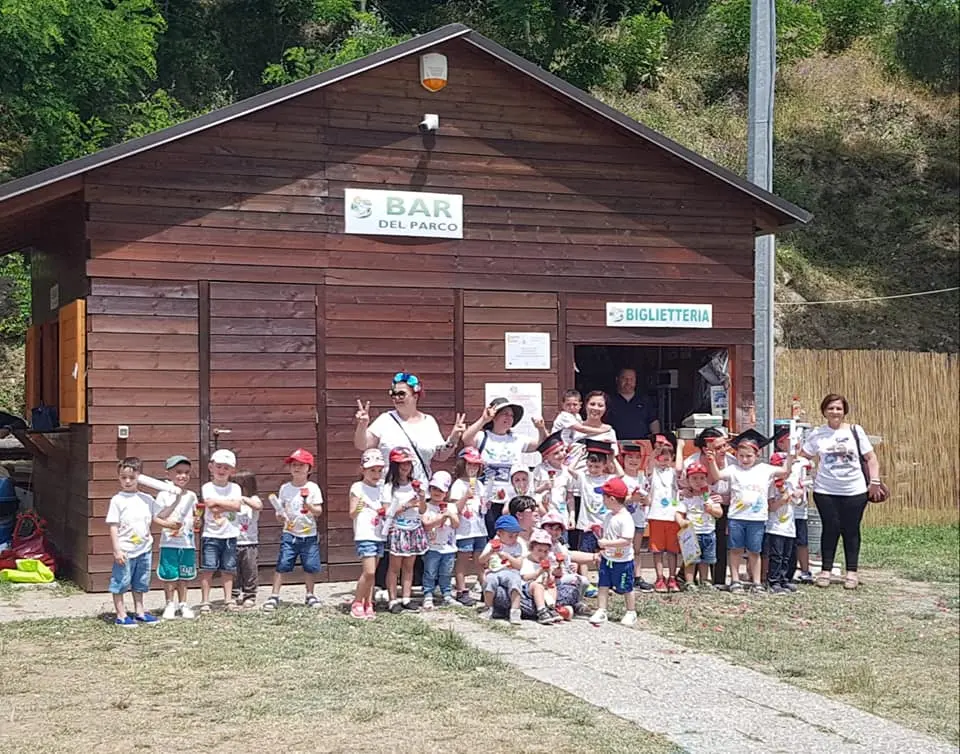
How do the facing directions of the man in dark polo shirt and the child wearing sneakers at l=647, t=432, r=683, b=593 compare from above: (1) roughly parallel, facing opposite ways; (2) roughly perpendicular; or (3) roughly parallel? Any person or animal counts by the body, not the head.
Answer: roughly parallel

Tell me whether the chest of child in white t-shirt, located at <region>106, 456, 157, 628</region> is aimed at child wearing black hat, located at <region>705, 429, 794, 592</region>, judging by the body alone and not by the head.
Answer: no

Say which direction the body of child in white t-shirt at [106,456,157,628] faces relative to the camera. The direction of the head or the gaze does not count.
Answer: toward the camera

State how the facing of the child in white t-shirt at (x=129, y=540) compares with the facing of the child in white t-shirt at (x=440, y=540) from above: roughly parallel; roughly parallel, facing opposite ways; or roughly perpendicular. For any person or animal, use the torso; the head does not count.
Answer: roughly parallel

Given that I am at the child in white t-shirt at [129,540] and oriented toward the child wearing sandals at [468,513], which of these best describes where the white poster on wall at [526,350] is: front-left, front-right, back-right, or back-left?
front-left

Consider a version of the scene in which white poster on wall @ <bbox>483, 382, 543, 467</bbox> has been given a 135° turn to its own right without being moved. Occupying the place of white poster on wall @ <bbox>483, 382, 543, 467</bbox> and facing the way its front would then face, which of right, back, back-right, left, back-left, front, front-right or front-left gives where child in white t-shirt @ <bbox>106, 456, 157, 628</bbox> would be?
left

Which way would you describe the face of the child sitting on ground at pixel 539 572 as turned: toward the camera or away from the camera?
toward the camera

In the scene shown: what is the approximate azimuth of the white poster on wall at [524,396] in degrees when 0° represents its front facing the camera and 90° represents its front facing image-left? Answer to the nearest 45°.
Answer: approximately 0°

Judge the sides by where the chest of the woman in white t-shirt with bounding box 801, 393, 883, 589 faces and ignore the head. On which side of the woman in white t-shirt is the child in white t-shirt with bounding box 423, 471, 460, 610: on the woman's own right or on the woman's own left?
on the woman's own right

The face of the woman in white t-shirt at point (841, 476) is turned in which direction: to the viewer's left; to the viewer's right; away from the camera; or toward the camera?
toward the camera

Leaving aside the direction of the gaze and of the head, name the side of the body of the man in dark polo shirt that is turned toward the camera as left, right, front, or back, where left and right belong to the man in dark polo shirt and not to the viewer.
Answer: front

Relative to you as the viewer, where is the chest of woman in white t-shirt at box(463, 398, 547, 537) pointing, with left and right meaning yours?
facing the viewer

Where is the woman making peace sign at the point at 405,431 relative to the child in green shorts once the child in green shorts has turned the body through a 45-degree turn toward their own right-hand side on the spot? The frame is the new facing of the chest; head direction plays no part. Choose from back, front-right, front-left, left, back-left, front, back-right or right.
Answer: back-left

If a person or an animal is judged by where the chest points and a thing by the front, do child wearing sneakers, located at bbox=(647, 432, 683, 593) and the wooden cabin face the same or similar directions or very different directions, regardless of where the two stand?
same or similar directions

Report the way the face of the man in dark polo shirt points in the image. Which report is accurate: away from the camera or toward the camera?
toward the camera

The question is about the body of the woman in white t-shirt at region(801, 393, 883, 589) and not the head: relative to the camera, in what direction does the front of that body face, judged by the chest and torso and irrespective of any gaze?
toward the camera
